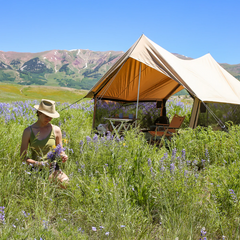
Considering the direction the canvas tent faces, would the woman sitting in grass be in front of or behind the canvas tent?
in front

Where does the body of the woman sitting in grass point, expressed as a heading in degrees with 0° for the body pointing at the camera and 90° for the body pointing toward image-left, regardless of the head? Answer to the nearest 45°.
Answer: approximately 315°

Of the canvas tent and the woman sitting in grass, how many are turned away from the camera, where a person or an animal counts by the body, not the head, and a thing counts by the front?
0

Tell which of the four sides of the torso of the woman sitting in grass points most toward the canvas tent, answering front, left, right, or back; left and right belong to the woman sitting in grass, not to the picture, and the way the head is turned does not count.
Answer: left
